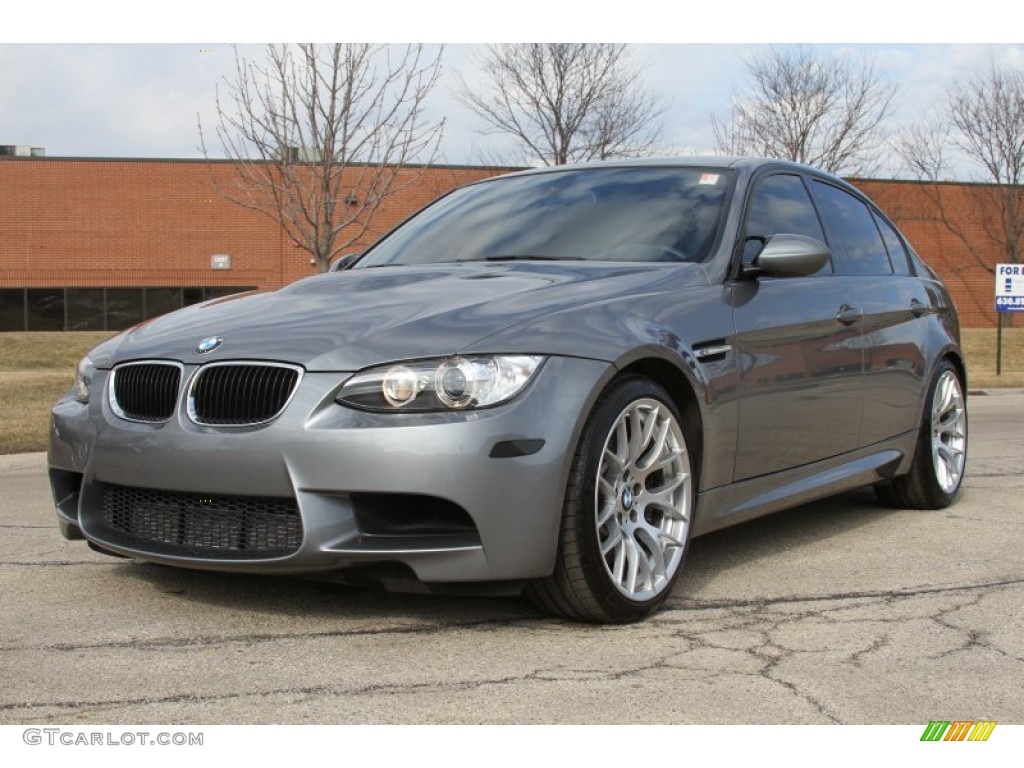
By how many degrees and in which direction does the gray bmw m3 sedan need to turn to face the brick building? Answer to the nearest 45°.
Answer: approximately 135° to its right

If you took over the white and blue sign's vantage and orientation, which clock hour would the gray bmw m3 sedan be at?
The gray bmw m3 sedan is roughly at 12 o'clock from the white and blue sign.

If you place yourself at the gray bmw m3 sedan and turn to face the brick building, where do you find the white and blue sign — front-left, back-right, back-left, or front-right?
front-right

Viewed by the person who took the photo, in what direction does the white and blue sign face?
facing the viewer

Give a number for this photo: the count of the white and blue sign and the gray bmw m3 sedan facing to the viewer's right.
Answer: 0

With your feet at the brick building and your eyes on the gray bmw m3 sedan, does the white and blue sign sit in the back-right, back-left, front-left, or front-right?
front-left

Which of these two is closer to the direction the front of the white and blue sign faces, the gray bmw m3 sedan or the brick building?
the gray bmw m3 sedan

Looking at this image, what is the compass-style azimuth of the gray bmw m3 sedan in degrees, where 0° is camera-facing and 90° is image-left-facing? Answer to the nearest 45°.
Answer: approximately 45°

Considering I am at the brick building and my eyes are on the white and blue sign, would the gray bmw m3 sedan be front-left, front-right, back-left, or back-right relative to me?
front-right

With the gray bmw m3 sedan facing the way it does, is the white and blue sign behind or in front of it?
behind
